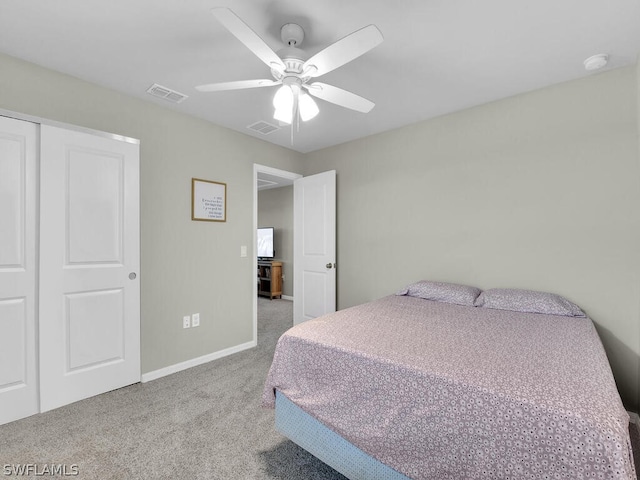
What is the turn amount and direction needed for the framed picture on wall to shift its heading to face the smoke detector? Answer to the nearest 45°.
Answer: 0° — it already faces it

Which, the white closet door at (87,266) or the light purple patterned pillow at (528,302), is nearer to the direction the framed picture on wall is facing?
the light purple patterned pillow

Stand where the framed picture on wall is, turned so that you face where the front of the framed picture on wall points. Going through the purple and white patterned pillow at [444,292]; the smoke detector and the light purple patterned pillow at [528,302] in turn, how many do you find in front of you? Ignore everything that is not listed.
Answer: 3

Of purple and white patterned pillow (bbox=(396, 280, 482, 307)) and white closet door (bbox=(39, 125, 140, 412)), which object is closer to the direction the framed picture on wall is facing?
the purple and white patterned pillow

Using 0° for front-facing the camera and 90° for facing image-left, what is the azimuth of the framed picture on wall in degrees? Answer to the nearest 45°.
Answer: approximately 315°

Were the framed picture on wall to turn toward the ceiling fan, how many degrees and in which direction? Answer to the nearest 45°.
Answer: approximately 45° to its right

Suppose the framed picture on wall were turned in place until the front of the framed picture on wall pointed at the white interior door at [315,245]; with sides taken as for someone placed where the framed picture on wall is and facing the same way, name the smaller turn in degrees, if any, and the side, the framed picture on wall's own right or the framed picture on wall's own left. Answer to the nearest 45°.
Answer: approximately 45° to the framed picture on wall's own left

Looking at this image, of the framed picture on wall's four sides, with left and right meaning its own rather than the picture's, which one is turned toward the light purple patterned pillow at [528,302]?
front

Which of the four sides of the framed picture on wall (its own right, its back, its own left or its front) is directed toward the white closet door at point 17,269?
right
